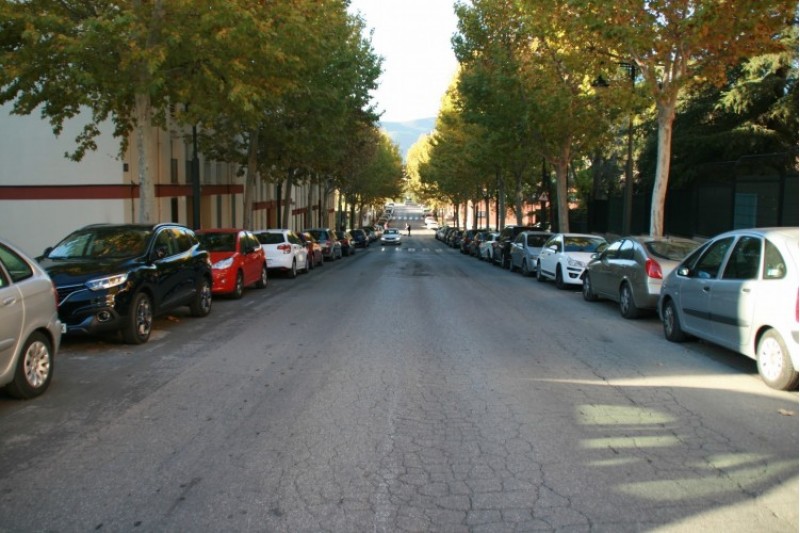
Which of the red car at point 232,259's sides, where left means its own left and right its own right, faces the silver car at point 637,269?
left

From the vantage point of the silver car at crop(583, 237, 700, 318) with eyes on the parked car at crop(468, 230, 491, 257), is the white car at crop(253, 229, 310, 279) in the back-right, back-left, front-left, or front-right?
front-left

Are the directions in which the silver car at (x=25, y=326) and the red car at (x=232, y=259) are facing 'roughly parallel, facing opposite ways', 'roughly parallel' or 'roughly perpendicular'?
roughly parallel

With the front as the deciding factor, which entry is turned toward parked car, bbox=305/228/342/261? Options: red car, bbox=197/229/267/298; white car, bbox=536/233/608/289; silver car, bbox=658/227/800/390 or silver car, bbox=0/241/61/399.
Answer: silver car, bbox=658/227/800/390

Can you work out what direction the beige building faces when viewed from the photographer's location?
facing the viewer and to the right of the viewer

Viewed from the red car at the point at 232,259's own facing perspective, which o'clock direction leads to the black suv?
The black suv is roughly at 11 o'clock from the red car.

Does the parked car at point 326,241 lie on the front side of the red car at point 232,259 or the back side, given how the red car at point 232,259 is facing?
on the back side

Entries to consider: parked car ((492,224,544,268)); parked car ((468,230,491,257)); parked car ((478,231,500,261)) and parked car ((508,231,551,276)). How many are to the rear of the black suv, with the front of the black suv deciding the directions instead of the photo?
4

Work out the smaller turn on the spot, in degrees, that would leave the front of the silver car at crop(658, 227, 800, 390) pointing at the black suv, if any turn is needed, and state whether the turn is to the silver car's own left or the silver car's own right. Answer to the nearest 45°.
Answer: approximately 45° to the silver car's own left

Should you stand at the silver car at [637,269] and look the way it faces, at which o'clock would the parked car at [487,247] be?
The parked car is roughly at 1 o'clock from the silver car.

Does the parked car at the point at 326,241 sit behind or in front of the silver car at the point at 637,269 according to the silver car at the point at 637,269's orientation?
in front

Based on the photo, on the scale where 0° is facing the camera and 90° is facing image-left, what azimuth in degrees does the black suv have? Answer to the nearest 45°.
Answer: approximately 45°

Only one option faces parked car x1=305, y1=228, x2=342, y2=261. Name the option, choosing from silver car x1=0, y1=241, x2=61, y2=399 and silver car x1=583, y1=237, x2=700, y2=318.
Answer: silver car x1=583, y1=237, x2=700, y2=318

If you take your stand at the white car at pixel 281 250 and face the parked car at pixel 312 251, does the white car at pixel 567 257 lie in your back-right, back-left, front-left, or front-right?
back-right

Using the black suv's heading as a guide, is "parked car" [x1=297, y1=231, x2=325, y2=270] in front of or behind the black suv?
behind

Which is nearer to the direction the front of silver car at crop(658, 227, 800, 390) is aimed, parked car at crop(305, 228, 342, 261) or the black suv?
the parked car

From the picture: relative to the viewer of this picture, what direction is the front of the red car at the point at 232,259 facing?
facing the viewer and to the left of the viewer

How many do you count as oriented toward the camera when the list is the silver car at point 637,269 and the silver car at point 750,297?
0
